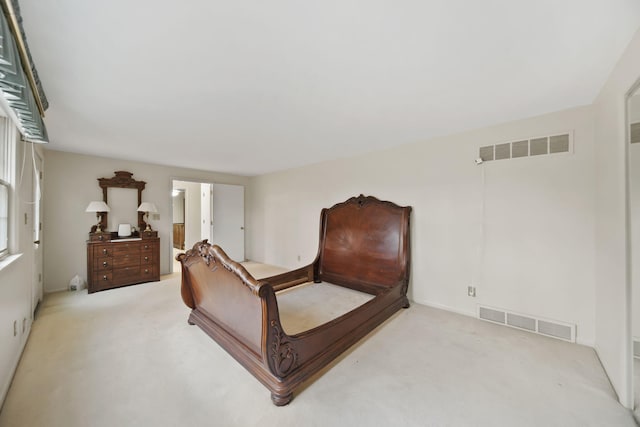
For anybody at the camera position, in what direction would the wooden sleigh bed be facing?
facing the viewer and to the left of the viewer

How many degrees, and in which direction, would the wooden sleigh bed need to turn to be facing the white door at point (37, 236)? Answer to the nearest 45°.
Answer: approximately 45° to its right

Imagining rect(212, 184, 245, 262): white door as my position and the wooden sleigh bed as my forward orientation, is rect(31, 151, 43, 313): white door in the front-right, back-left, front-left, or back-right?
front-right

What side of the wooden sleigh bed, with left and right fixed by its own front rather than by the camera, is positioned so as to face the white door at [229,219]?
right
